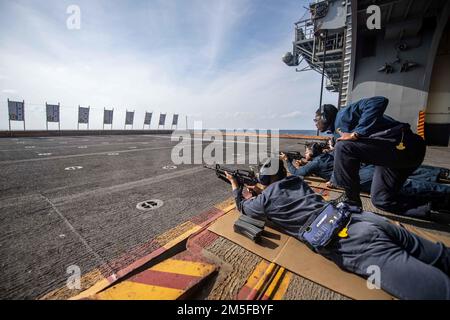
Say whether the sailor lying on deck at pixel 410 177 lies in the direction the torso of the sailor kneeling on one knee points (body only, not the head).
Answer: no

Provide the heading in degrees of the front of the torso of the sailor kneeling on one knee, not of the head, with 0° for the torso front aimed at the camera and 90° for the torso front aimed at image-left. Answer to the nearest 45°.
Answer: approximately 90°

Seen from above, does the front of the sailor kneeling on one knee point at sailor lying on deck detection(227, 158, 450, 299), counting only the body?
no

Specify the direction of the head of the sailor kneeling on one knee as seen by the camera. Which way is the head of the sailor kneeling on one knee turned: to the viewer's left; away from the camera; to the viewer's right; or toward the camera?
to the viewer's left
